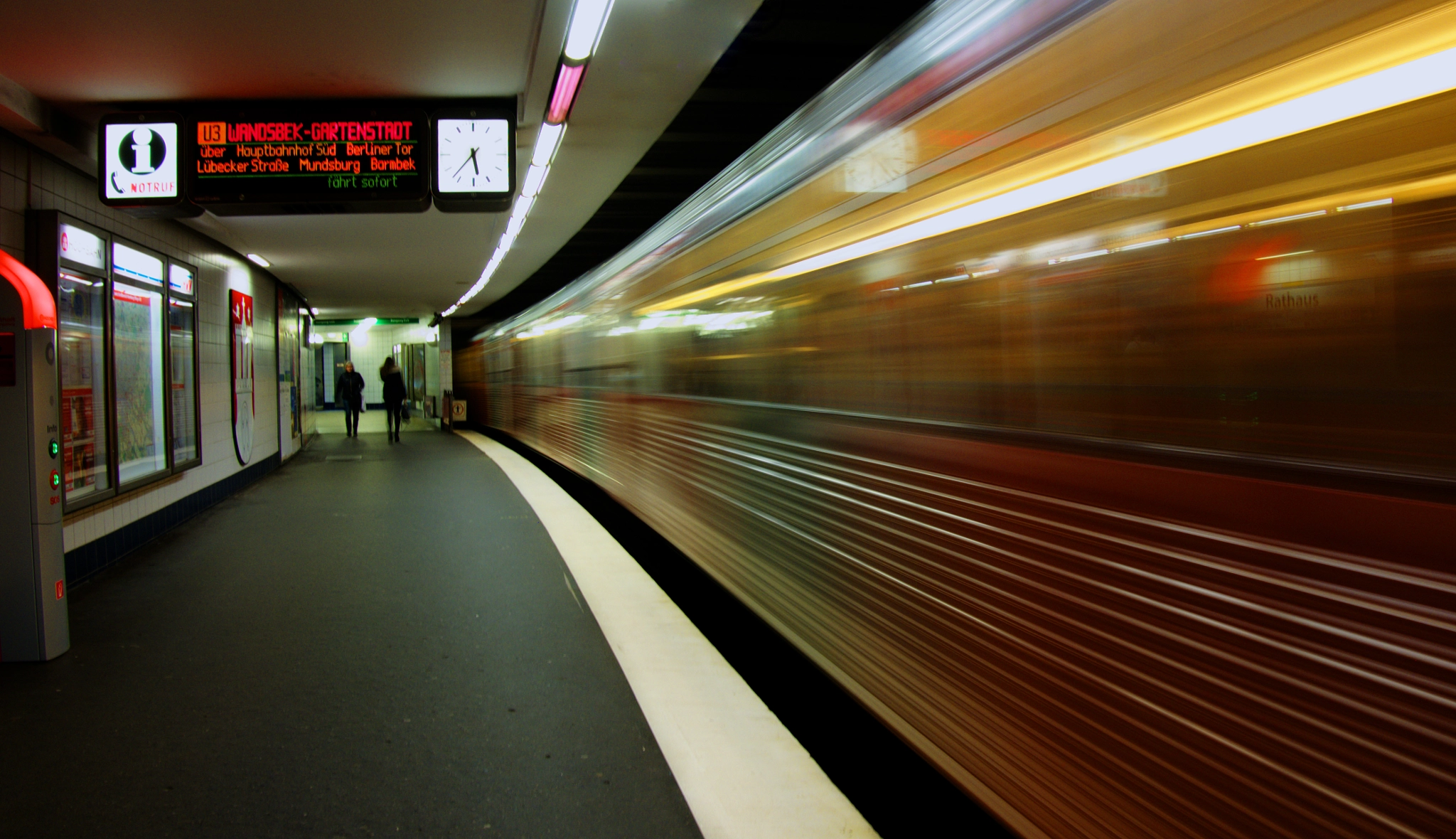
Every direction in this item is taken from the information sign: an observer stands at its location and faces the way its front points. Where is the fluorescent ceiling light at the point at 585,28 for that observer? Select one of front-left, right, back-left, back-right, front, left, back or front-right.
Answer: front-left

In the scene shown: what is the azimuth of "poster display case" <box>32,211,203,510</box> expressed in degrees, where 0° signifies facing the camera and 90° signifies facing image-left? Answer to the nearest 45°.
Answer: approximately 315°

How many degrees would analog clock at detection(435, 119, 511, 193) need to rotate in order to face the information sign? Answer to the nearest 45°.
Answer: approximately 90° to its right

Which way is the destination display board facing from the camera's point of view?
toward the camera

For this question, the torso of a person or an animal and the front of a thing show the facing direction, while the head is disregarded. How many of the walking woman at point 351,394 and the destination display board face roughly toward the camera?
2

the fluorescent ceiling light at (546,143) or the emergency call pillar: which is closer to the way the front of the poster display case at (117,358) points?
the fluorescent ceiling light

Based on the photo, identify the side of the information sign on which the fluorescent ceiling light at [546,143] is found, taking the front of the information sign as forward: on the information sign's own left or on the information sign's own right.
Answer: on the information sign's own left

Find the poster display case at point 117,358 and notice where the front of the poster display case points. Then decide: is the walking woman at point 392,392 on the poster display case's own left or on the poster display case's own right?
on the poster display case's own left

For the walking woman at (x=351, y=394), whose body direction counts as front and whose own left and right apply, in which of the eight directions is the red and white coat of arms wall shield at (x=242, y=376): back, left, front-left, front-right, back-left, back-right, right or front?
front

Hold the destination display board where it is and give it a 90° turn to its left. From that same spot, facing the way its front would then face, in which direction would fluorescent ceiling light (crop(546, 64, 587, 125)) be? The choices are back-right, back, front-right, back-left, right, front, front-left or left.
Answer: front-right

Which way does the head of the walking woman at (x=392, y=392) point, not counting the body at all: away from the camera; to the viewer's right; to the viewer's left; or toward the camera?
away from the camera

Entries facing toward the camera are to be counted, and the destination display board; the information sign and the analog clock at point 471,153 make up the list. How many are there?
3

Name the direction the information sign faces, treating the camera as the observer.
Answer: facing the viewer

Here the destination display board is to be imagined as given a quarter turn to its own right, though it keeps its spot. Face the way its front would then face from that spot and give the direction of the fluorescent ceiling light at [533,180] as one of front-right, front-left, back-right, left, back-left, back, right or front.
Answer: back-right

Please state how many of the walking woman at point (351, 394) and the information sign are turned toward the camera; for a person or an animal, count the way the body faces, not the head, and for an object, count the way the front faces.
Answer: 2
